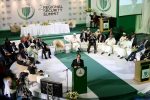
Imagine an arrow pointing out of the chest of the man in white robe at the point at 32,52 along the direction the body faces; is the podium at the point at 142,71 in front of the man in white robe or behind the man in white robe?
in front

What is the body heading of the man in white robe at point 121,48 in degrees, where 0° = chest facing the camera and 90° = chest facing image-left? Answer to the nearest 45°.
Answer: approximately 45°

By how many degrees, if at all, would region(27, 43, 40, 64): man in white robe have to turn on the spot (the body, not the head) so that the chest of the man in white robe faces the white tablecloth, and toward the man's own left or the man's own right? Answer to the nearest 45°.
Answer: approximately 135° to the man's own left

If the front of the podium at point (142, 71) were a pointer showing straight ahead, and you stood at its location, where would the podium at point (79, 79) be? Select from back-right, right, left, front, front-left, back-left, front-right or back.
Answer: right

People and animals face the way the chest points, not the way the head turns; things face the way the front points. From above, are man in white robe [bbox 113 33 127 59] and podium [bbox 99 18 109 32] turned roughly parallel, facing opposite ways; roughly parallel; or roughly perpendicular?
roughly perpendicular

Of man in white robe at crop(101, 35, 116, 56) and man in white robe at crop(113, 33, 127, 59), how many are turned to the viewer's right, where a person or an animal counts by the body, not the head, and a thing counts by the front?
0

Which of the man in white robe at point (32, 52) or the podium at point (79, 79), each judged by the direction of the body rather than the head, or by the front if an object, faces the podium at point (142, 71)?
the man in white robe

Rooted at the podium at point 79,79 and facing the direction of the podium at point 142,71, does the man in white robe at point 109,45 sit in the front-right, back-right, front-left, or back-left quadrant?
front-left

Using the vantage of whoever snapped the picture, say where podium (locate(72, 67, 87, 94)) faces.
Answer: facing the viewer
